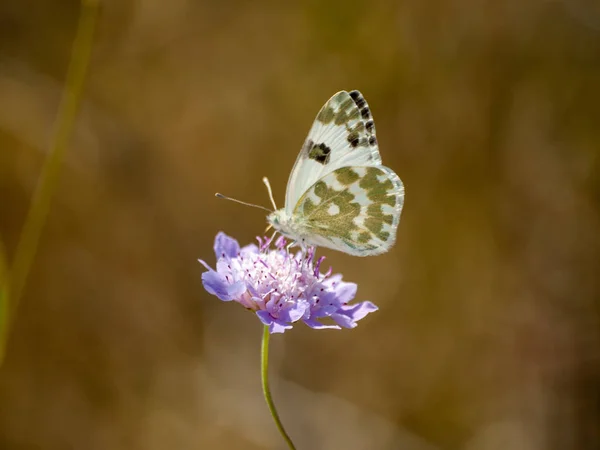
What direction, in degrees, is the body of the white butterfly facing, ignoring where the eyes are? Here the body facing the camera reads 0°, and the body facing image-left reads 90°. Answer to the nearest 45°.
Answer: approximately 90°
